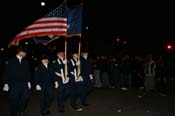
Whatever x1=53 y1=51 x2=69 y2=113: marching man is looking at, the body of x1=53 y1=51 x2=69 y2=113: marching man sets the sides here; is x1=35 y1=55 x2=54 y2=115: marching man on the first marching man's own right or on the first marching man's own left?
on the first marching man's own right

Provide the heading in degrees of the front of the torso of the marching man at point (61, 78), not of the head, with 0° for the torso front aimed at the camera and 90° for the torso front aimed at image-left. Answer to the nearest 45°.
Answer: approximately 315°

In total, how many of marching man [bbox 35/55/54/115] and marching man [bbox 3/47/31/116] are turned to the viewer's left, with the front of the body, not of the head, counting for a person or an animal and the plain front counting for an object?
0

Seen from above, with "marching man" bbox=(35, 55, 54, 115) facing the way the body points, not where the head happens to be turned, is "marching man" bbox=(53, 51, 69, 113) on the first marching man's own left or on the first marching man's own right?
on the first marching man's own left

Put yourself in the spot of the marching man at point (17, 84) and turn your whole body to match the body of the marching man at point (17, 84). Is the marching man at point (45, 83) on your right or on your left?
on your left

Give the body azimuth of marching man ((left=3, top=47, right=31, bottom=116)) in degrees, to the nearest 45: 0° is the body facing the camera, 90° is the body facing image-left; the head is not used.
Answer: approximately 315°

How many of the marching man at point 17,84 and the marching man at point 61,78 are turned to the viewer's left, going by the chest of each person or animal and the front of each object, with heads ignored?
0
